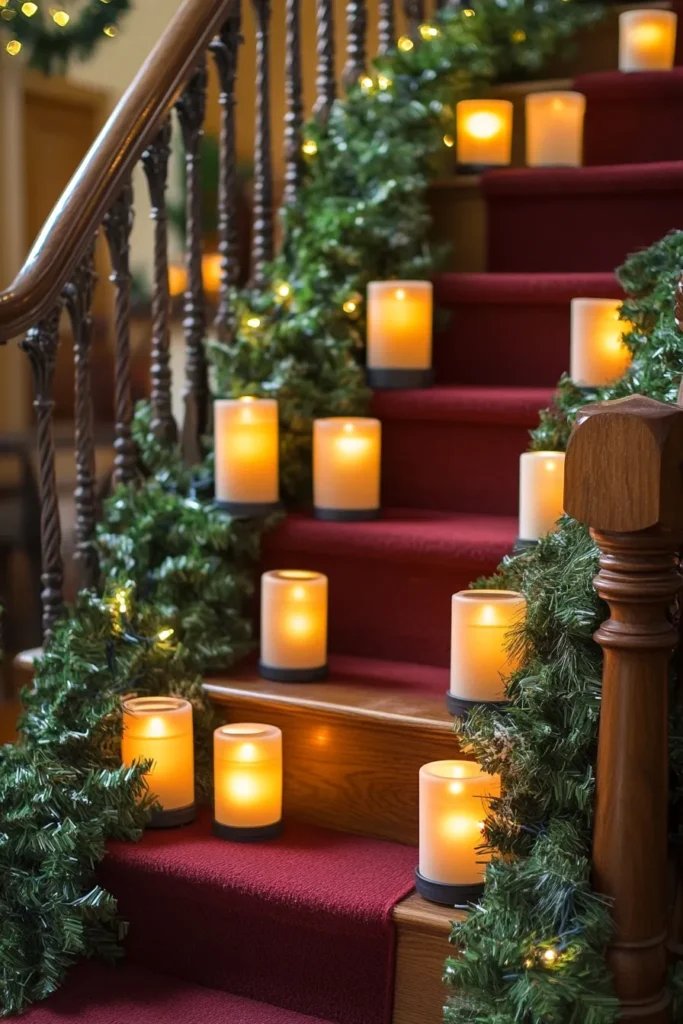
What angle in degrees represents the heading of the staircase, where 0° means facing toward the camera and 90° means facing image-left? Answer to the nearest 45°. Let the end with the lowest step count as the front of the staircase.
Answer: approximately 45°
